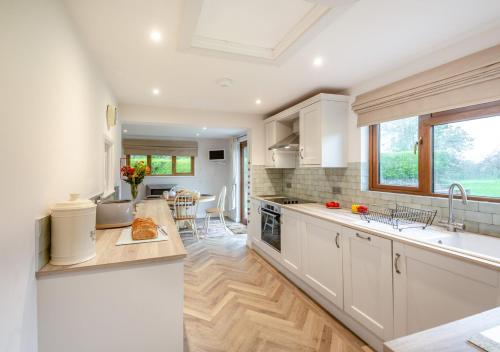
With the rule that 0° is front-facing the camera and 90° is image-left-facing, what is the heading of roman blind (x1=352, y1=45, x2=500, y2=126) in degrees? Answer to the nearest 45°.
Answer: approximately 45°

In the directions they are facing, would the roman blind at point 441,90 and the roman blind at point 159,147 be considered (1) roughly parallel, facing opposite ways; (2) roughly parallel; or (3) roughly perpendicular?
roughly perpendicular

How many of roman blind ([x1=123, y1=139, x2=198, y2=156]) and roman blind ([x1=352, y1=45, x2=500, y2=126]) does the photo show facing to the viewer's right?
0

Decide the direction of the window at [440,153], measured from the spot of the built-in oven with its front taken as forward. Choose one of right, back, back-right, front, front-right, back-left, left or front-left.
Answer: left

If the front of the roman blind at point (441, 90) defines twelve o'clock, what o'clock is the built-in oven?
The built-in oven is roughly at 2 o'clock from the roman blind.

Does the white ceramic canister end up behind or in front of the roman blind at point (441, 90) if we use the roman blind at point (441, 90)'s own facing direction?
in front

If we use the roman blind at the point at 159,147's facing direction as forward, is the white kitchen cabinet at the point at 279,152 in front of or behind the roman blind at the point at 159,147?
in front

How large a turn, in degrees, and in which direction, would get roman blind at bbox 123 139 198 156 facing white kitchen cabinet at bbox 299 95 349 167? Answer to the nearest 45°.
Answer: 0° — it already faces it

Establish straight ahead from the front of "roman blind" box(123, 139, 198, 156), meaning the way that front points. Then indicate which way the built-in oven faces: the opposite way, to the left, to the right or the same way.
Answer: to the right

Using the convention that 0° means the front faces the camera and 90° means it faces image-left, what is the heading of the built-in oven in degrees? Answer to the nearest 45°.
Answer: approximately 45°

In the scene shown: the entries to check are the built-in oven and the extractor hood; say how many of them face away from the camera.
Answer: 0

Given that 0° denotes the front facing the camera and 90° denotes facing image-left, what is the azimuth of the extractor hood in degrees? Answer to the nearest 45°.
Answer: approximately 45°
